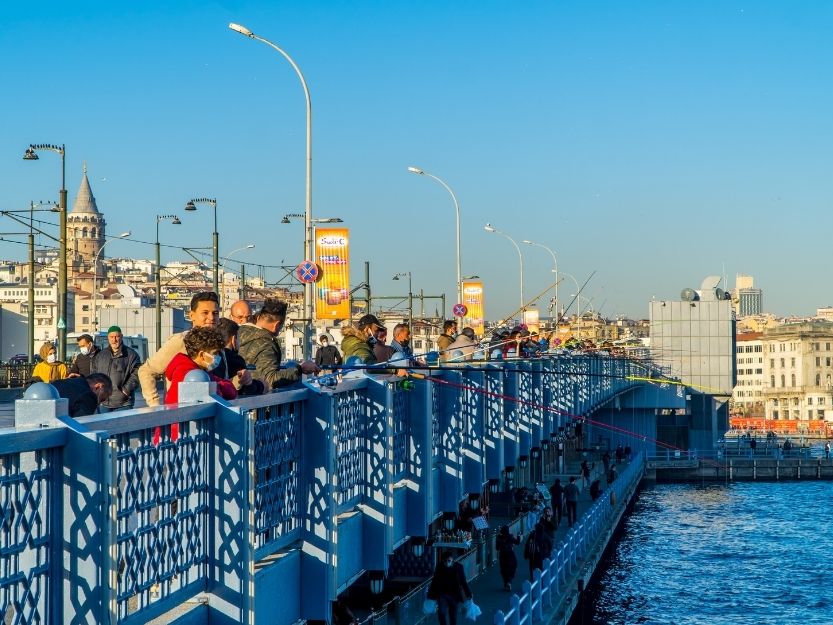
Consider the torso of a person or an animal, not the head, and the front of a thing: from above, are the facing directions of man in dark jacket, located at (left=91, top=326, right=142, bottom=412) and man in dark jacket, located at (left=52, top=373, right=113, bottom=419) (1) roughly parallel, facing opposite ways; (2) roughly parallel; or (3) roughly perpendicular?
roughly perpendicular

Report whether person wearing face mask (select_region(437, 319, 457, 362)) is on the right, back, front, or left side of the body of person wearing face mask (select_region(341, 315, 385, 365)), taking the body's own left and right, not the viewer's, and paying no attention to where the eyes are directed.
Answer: left

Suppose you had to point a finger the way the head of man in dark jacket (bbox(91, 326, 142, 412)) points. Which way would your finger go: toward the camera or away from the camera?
toward the camera

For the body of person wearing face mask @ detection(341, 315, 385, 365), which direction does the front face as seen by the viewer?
to the viewer's right

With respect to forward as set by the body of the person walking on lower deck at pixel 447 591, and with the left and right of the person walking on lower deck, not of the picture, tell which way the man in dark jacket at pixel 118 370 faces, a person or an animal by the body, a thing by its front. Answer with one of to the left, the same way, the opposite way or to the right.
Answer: the same way

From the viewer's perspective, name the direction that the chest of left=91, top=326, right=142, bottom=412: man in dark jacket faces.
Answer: toward the camera

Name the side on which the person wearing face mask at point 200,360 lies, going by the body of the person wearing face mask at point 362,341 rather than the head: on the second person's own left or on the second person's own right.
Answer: on the second person's own right

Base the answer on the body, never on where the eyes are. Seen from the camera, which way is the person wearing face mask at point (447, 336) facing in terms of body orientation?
to the viewer's right

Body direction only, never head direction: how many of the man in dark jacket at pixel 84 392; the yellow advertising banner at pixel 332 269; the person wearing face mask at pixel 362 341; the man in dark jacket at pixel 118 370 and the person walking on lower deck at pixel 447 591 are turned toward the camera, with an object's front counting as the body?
3

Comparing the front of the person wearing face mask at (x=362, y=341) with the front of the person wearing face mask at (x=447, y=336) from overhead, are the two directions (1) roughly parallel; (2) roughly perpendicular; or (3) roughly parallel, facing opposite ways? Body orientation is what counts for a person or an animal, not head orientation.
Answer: roughly parallel

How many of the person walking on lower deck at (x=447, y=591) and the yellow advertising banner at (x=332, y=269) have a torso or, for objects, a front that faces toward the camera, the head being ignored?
2
